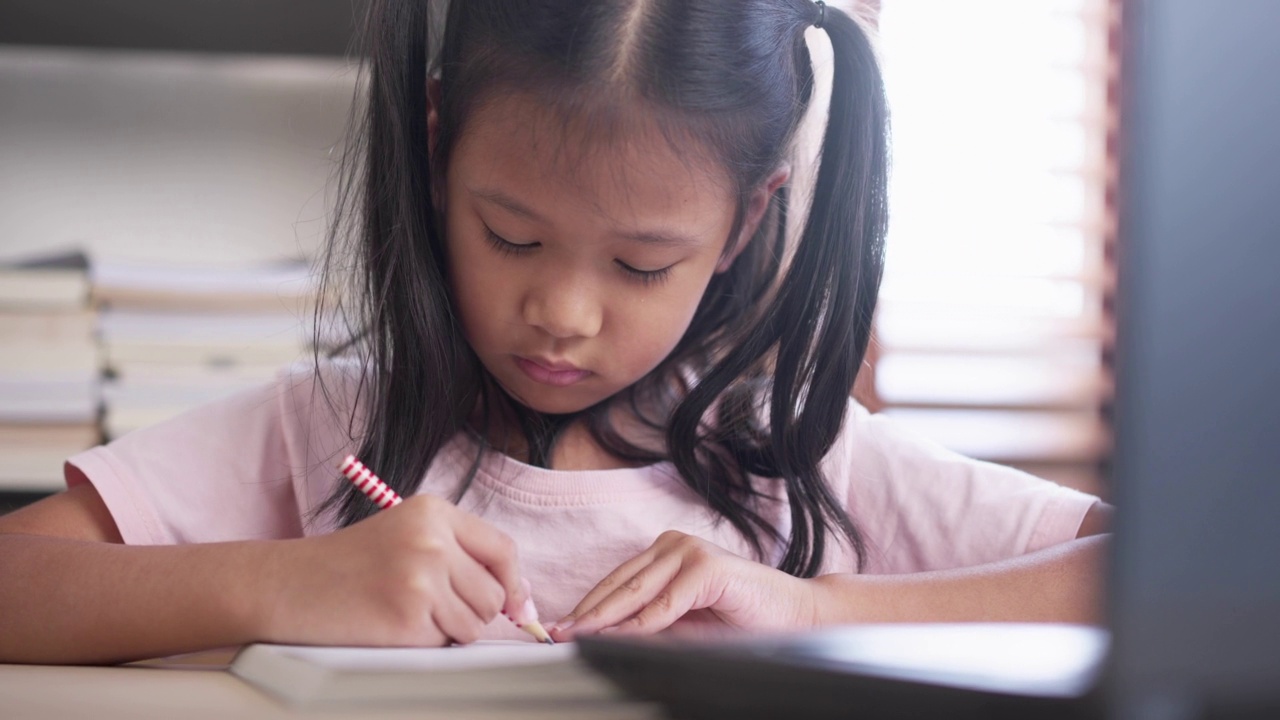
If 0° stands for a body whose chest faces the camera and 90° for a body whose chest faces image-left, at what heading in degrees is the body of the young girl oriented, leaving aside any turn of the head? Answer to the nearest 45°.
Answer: approximately 0°

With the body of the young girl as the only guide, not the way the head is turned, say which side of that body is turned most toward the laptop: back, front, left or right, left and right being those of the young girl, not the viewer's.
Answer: front

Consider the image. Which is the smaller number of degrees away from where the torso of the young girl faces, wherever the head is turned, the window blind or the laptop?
the laptop

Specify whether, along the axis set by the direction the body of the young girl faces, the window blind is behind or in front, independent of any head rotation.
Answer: behind
